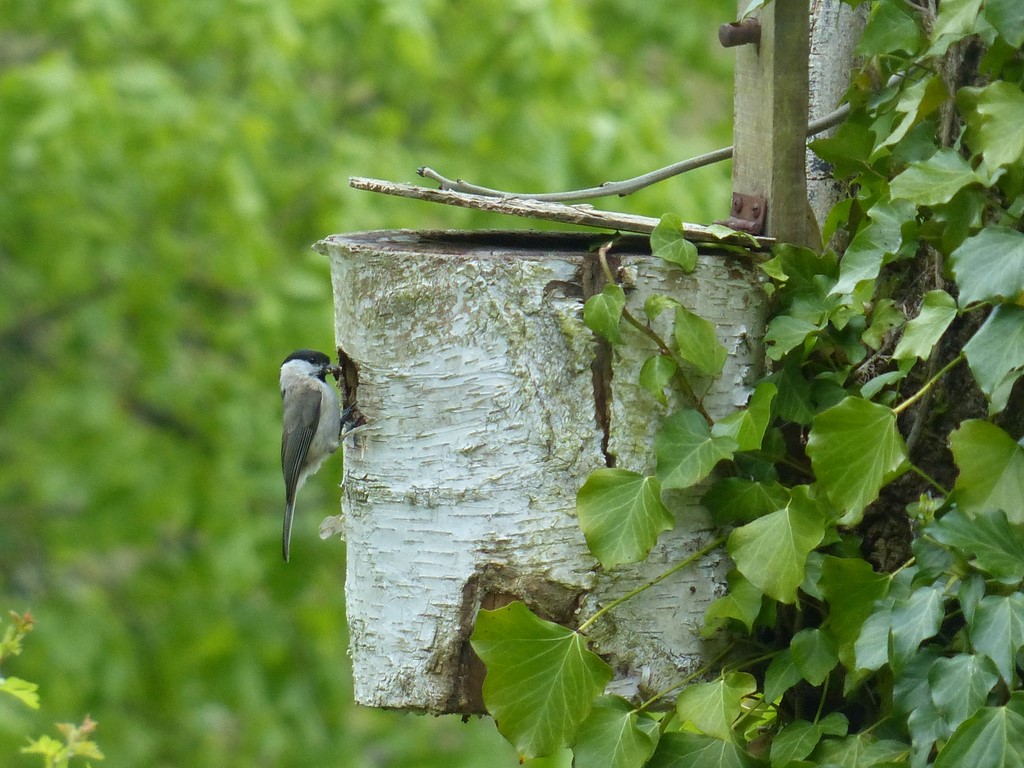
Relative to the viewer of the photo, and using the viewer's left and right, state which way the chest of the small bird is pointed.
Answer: facing to the right of the viewer

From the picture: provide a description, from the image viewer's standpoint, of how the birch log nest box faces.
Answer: facing to the left of the viewer

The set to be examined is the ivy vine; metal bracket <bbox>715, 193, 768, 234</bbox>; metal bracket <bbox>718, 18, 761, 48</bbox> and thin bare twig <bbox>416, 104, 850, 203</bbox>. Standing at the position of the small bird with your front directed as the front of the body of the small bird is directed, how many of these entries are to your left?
0

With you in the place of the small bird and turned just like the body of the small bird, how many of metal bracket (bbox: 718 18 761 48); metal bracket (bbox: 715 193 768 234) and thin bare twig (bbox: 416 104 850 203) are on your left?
0
